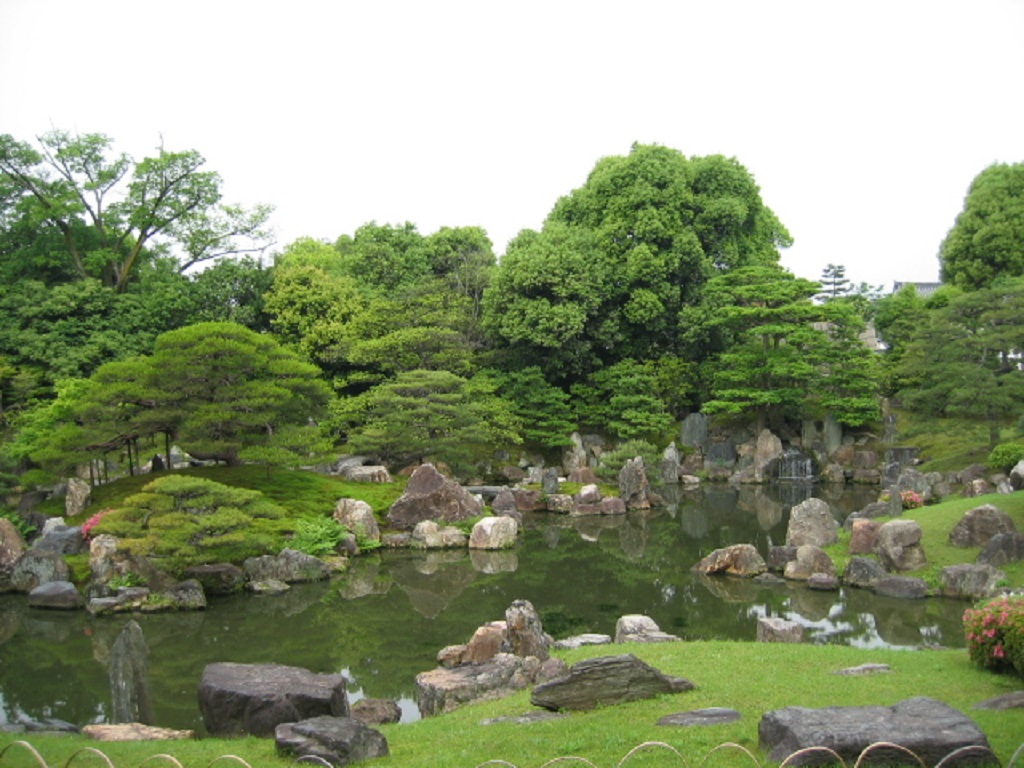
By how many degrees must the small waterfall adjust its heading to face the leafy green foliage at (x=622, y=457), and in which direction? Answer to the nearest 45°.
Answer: approximately 45° to its right

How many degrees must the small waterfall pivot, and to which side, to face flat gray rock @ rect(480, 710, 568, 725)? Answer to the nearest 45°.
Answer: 0° — it already faces it

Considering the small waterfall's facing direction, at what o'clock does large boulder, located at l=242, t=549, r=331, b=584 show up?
The large boulder is roughly at 1 o'clock from the small waterfall.

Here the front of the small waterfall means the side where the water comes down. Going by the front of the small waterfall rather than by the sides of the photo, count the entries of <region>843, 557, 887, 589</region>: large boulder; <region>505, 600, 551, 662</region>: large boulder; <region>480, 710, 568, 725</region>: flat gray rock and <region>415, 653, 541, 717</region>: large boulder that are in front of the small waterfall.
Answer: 4

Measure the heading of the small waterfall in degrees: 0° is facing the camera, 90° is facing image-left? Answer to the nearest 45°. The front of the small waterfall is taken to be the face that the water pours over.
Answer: approximately 0°

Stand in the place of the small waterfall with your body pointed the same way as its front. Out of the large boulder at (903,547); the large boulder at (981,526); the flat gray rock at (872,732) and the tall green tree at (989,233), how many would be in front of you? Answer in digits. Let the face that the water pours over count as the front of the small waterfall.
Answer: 3

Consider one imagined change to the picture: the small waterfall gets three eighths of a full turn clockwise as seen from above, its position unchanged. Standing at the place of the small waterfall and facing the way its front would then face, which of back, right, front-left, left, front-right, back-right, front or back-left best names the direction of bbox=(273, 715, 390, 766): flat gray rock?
back-left

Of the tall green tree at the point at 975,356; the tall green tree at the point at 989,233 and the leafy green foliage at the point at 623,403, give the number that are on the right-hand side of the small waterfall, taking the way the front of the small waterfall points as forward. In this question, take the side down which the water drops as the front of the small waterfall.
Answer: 1

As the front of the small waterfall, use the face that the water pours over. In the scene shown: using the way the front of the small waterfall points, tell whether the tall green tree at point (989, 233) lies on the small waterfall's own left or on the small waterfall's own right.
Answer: on the small waterfall's own left

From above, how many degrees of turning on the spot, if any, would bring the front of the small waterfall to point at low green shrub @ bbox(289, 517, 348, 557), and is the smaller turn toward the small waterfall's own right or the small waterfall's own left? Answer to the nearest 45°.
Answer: approximately 45° to the small waterfall's own right

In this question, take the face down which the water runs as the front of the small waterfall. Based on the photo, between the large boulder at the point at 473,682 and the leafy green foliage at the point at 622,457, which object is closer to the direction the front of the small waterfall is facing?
the large boulder

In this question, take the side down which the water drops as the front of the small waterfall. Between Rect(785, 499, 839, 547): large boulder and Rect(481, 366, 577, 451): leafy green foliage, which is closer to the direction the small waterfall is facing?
the large boulder

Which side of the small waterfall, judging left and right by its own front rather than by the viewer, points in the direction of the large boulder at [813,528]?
front

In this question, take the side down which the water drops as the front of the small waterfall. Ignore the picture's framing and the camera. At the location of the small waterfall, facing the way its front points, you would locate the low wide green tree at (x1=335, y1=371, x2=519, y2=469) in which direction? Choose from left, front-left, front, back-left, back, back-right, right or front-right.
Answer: front-right

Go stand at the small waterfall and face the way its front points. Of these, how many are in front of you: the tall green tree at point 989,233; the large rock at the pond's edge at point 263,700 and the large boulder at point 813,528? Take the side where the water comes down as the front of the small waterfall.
2
